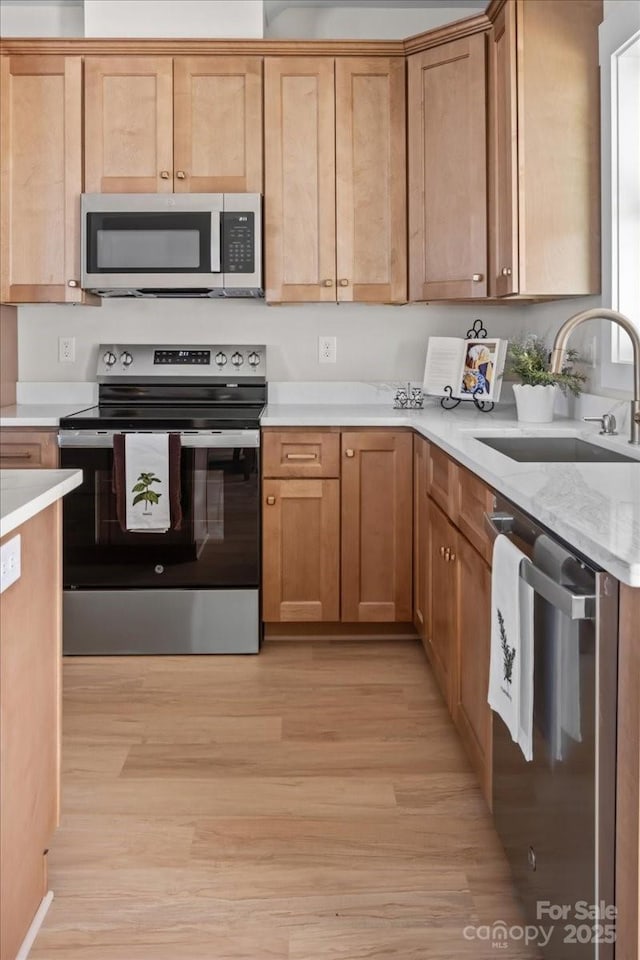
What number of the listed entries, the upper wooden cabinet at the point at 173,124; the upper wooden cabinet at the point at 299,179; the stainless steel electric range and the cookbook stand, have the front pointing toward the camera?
4

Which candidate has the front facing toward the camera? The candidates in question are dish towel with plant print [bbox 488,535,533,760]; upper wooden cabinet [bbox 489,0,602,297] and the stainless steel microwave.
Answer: the stainless steel microwave

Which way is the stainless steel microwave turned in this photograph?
toward the camera

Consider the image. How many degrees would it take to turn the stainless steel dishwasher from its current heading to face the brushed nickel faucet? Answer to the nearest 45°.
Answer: approximately 90° to its right

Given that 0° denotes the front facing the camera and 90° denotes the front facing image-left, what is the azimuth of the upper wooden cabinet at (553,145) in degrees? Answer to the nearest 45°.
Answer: approximately 90°

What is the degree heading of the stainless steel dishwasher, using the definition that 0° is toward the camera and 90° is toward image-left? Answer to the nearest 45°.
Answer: approximately 90°

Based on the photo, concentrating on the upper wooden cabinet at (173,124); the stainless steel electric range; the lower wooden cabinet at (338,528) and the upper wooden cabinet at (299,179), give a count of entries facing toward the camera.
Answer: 4

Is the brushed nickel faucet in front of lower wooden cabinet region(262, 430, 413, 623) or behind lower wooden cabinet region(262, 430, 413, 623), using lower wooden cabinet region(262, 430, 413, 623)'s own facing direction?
in front

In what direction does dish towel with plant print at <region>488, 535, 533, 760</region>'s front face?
to the viewer's left

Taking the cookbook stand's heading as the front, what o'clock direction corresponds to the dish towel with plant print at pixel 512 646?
The dish towel with plant print is roughly at 12 o'clock from the cookbook stand.

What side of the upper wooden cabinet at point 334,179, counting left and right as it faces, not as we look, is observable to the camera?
front
